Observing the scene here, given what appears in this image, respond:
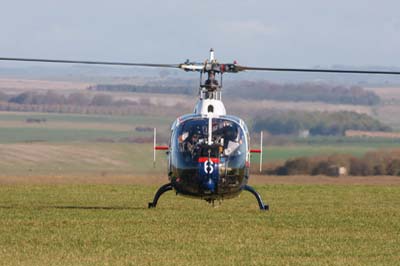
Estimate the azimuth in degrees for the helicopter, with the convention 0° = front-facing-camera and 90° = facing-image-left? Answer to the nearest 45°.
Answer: approximately 0°
